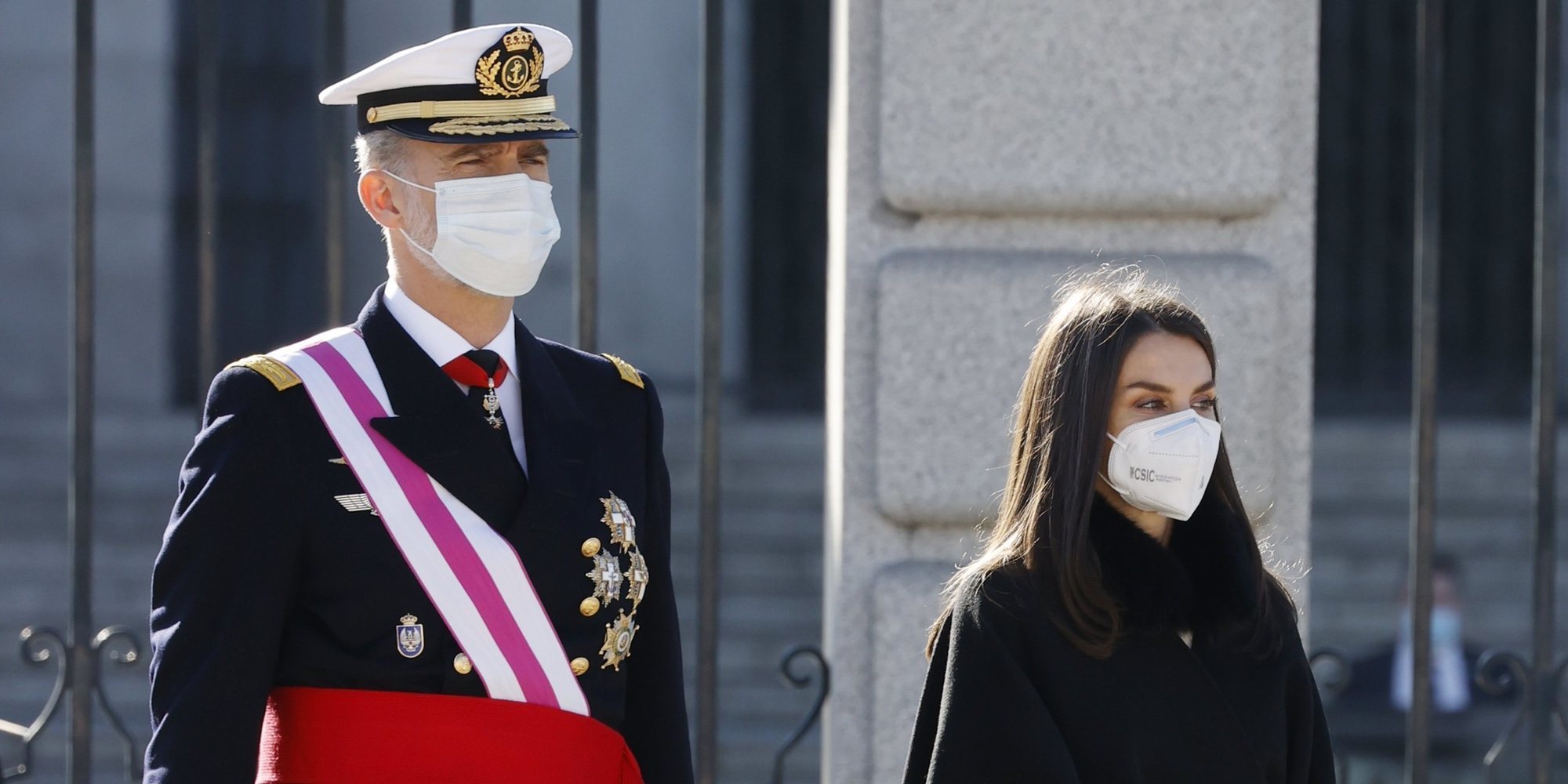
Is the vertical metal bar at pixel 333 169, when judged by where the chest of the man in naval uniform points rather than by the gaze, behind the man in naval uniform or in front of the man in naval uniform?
behind

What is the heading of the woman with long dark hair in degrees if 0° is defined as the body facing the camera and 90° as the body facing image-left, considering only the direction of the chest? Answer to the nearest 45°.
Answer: approximately 315°

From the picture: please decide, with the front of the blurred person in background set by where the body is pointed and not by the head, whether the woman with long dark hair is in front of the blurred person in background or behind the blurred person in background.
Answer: in front

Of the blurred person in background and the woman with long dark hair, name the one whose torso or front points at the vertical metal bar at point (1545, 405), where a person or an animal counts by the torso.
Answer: the blurred person in background

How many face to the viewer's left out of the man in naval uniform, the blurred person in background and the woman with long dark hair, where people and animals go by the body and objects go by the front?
0

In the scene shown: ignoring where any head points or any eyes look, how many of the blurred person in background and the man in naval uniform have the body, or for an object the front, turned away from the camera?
0

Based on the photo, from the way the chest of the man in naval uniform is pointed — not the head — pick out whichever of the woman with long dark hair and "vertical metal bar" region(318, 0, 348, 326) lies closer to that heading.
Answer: the woman with long dark hair

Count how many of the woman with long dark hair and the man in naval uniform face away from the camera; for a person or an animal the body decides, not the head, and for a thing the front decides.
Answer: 0

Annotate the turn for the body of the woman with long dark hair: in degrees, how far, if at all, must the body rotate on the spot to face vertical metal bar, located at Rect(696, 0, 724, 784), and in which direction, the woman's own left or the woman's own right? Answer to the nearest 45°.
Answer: approximately 180°

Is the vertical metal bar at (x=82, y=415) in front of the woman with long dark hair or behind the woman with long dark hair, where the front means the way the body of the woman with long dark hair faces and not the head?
behind

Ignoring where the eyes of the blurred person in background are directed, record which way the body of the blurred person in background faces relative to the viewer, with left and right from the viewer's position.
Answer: facing the viewer

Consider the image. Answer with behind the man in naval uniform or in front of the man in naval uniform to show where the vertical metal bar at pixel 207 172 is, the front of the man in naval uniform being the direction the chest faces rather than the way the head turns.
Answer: behind

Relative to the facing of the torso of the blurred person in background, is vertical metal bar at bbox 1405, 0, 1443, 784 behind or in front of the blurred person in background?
in front

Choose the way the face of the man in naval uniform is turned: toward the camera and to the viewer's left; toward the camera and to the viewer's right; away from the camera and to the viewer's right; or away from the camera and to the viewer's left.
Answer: toward the camera and to the viewer's right
